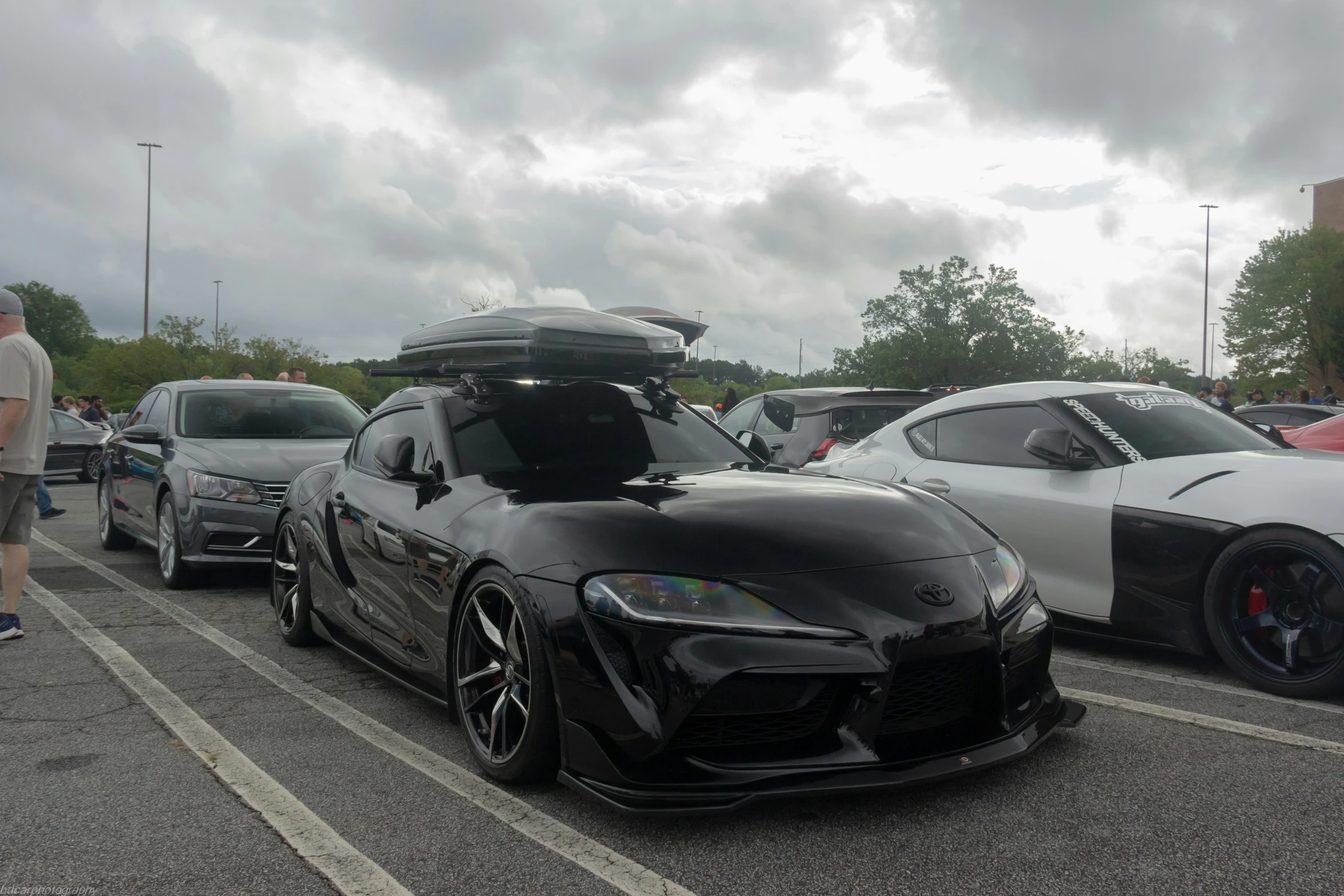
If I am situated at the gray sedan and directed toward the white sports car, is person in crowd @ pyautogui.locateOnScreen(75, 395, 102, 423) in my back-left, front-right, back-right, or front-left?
back-left

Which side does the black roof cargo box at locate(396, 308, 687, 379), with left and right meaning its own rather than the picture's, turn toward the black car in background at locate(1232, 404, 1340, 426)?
left

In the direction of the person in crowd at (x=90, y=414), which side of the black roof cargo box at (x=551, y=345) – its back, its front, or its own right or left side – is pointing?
back

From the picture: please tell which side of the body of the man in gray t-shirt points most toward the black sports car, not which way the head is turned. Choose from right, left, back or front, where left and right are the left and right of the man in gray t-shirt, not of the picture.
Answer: back

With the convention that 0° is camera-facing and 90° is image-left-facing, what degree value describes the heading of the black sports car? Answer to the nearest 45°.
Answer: approximately 315°

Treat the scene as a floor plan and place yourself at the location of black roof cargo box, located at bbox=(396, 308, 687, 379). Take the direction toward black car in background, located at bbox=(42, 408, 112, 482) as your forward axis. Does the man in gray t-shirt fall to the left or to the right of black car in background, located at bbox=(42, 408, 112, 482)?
left

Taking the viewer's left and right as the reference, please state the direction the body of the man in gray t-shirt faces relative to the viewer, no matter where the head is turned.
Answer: facing away from the viewer and to the left of the viewer

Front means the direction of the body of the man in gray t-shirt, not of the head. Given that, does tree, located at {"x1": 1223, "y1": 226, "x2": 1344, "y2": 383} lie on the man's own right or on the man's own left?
on the man's own right

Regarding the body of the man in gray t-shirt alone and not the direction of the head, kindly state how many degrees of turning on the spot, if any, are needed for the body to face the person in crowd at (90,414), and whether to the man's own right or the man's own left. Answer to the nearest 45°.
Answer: approximately 45° to the man's own right

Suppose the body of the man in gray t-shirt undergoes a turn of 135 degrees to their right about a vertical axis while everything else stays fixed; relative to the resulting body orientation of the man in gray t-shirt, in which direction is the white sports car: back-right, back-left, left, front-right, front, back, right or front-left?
front-right

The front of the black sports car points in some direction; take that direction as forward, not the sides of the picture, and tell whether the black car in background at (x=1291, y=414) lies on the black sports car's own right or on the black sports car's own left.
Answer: on the black sports car's own left

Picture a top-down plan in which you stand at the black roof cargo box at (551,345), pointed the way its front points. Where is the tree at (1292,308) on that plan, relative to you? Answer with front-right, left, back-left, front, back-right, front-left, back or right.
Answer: left
